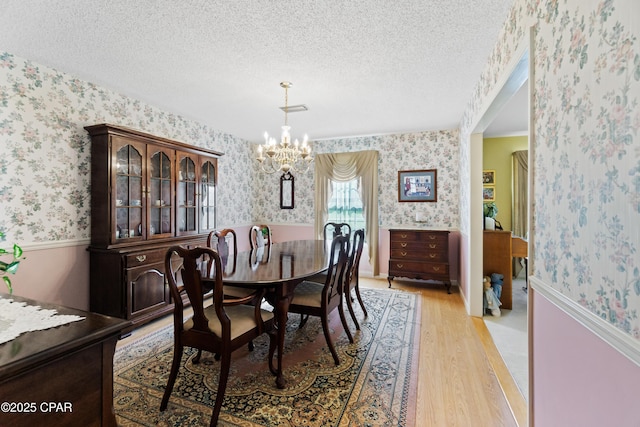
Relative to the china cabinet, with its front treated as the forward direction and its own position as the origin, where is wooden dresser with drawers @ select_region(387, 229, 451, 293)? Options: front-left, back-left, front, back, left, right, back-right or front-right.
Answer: front-left

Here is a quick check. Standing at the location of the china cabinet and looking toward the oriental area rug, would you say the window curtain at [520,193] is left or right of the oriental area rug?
left

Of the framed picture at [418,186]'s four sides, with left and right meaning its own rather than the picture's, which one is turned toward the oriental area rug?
front

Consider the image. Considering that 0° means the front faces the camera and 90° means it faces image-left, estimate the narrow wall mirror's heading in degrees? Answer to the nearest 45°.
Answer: approximately 0°

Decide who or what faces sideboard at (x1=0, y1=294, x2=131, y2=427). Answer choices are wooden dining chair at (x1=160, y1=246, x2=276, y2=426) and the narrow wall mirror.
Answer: the narrow wall mirror

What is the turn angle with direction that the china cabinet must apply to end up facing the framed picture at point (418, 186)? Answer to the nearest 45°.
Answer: approximately 45° to its left

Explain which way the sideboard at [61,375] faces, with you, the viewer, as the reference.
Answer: facing away from the viewer and to the right of the viewer

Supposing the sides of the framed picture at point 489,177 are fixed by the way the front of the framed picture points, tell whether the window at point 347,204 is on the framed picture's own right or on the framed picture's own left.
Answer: on the framed picture's own right

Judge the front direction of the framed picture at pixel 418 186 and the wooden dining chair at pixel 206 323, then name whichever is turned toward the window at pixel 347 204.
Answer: the wooden dining chair

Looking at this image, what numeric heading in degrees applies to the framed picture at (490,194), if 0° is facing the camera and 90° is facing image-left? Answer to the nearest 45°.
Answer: approximately 0°
